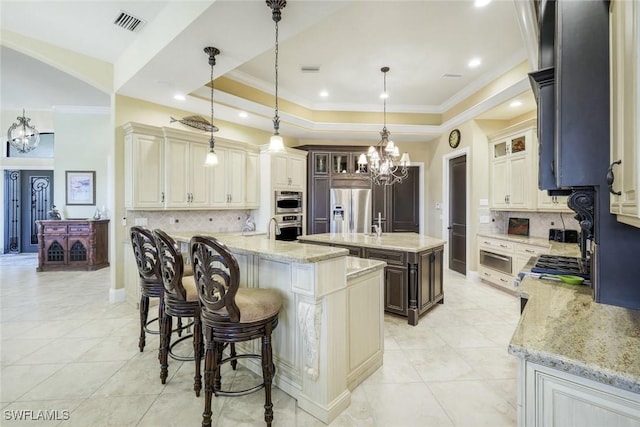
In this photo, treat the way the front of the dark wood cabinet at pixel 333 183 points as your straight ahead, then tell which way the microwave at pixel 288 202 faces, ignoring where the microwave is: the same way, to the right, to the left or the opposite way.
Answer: the same way

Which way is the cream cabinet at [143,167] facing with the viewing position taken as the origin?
facing the viewer and to the right of the viewer

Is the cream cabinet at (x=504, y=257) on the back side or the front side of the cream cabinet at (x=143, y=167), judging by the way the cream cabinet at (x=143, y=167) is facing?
on the front side

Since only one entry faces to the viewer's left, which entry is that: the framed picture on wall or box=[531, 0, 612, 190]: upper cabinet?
the upper cabinet

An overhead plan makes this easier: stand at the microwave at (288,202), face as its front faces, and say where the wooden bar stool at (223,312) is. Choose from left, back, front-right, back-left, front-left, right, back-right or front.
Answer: front

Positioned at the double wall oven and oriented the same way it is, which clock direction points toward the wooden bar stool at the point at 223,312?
The wooden bar stool is roughly at 12 o'clock from the double wall oven.

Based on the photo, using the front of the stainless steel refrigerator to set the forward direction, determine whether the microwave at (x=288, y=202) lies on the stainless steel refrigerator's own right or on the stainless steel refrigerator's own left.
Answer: on the stainless steel refrigerator's own right

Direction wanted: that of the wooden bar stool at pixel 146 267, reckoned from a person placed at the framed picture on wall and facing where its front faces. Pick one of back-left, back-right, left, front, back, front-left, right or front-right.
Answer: front

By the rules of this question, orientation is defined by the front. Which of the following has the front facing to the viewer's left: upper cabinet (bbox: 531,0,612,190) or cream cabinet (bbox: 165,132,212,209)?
the upper cabinet

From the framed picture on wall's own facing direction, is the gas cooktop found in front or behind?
in front

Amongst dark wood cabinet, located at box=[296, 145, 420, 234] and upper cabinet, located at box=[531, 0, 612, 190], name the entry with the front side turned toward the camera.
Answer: the dark wood cabinet

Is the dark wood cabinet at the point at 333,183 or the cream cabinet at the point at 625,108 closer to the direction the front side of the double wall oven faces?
the cream cabinet

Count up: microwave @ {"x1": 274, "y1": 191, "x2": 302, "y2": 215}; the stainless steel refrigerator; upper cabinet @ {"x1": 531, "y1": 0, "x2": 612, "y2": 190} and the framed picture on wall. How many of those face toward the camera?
3

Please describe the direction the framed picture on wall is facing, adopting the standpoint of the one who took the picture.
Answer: facing the viewer

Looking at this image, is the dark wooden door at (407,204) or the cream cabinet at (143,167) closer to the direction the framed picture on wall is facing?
the cream cabinet

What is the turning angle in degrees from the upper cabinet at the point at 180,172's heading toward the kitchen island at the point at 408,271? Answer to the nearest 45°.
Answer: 0° — it already faces it

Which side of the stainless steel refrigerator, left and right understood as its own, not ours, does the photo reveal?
front

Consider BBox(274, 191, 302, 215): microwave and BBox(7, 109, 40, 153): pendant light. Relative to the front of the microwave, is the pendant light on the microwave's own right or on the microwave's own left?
on the microwave's own right

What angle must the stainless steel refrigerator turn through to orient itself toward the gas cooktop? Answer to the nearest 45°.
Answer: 0° — it already faces it

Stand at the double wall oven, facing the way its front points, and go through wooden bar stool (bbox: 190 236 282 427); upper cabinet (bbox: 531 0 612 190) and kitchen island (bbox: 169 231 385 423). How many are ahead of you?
3
